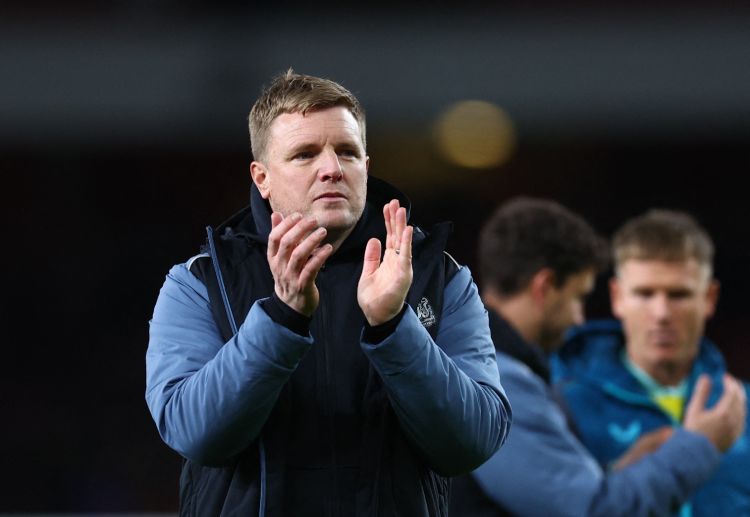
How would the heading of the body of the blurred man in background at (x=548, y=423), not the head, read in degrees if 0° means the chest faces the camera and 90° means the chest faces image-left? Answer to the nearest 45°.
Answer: approximately 270°

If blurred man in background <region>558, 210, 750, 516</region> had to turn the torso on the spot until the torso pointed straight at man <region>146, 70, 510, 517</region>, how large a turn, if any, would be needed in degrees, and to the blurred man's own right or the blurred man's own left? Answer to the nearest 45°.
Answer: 0° — they already face them

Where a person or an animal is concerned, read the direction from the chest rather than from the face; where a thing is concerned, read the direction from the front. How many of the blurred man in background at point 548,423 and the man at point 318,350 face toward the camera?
1

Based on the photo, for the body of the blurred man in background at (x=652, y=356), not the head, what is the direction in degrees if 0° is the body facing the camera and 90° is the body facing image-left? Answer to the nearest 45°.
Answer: approximately 0°

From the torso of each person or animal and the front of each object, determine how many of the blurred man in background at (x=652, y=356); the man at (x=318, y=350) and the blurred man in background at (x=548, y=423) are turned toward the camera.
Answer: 2
